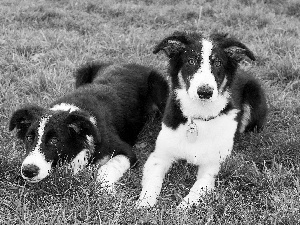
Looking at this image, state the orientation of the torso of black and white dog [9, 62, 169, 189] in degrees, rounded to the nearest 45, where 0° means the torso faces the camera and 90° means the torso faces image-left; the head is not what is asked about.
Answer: approximately 45°

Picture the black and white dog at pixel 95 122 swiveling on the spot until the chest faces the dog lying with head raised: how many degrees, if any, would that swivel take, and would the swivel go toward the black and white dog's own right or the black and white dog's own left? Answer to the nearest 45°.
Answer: approximately 135° to the black and white dog's own left
